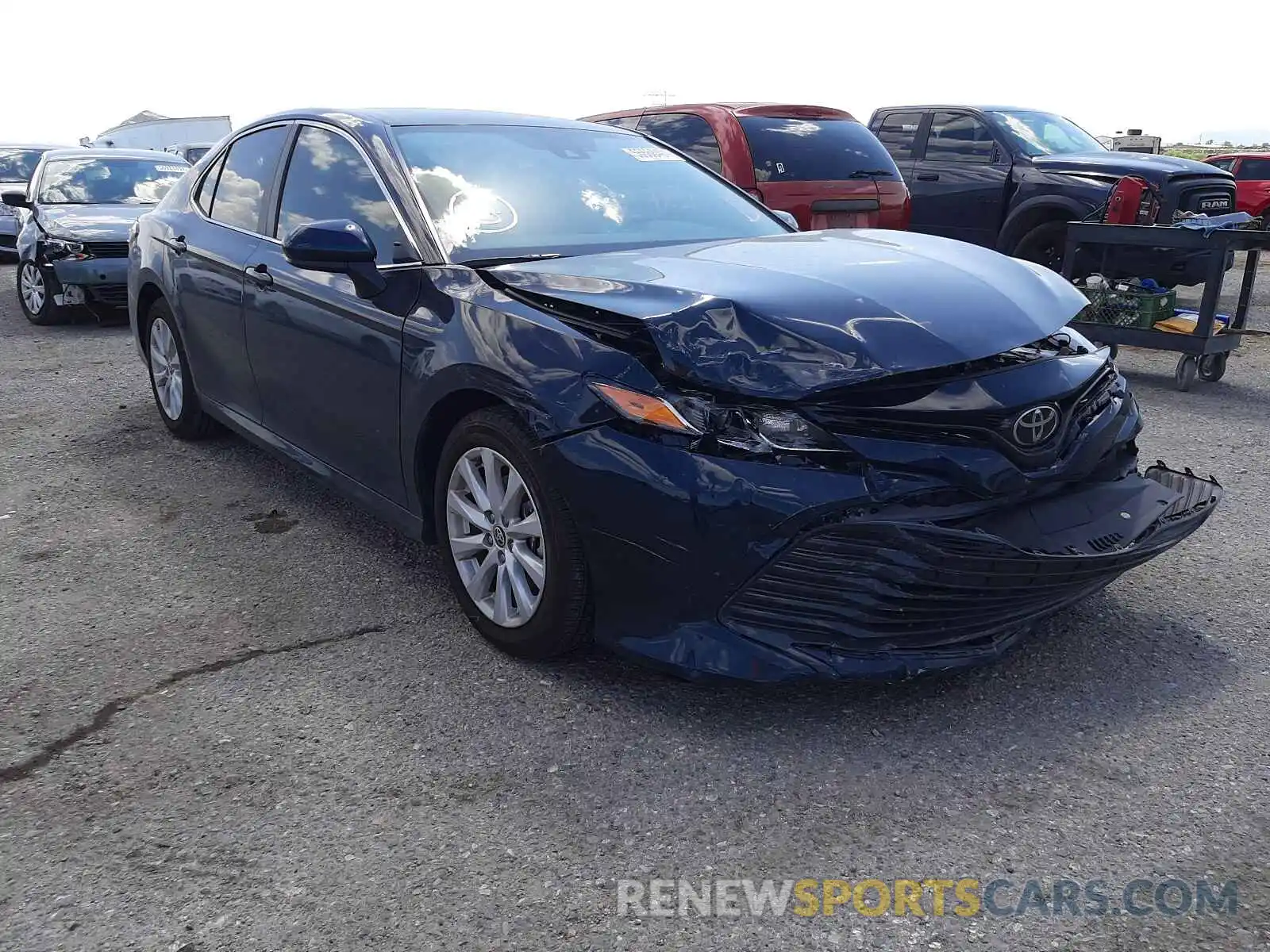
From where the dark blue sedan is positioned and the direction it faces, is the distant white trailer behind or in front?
behind

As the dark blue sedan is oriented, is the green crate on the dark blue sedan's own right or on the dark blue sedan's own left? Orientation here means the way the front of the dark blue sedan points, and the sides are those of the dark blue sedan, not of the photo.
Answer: on the dark blue sedan's own left

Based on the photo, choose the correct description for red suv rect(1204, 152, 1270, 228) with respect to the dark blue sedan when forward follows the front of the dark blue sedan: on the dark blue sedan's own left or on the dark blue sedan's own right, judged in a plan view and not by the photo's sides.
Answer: on the dark blue sedan's own left

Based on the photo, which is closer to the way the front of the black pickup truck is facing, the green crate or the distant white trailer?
the green crate

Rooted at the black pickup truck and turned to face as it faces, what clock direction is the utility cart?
The utility cart is roughly at 1 o'clock from the black pickup truck.

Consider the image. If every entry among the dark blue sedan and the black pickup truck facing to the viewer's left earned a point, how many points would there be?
0

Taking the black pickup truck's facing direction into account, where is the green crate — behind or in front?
in front

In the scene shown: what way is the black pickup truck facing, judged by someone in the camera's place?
facing the viewer and to the right of the viewer

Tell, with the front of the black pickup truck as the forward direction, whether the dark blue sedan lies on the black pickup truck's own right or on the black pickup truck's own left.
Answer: on the black pickup truck's own right

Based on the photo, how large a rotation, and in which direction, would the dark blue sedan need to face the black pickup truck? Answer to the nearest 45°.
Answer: approximately 135° to its left

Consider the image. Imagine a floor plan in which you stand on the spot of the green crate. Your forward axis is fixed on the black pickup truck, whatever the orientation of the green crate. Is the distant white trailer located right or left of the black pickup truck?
left
